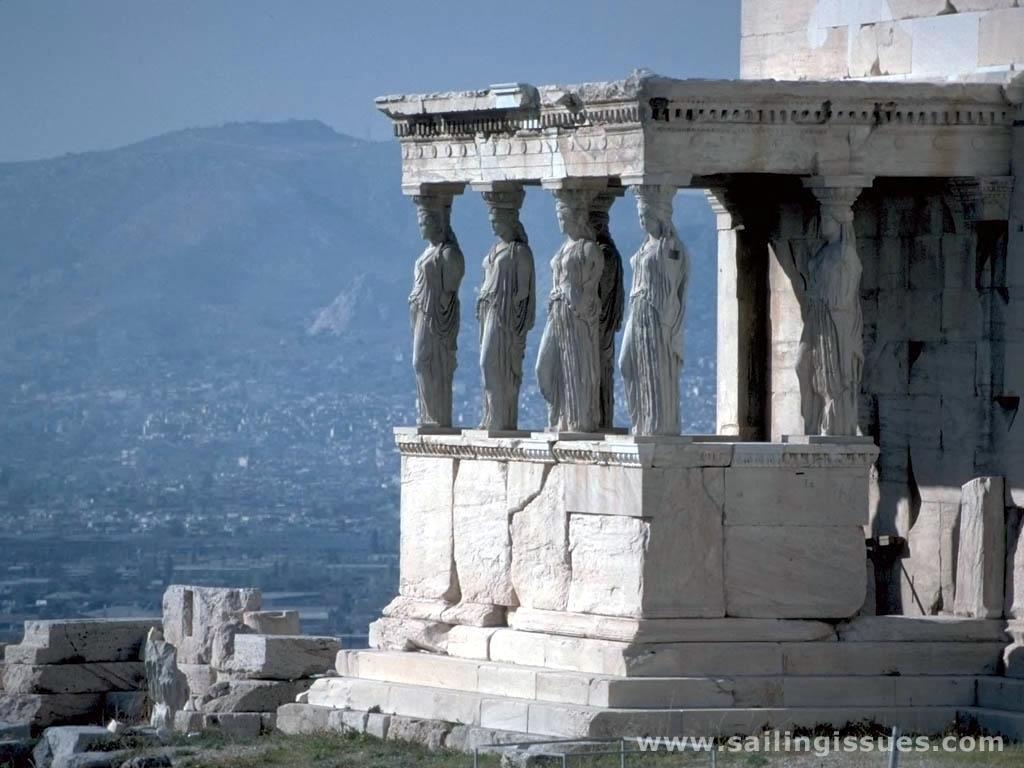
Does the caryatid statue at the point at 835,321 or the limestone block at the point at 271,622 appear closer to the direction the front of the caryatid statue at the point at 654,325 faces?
the limestone block

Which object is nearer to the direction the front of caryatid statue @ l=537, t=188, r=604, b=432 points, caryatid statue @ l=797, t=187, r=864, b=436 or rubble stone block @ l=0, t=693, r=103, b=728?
the rubble stone block

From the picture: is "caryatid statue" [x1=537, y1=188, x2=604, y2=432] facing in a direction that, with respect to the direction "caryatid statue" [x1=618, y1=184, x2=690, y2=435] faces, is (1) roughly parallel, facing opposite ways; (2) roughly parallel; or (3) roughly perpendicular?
roughly parallel

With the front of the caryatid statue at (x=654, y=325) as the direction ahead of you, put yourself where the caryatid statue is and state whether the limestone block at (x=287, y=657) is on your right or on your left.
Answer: on your right

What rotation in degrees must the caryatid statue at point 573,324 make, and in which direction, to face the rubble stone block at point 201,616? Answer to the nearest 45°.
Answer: approximately 90° to its right

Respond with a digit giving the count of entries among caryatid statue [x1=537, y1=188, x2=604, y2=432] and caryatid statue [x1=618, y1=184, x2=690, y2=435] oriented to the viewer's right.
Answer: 0

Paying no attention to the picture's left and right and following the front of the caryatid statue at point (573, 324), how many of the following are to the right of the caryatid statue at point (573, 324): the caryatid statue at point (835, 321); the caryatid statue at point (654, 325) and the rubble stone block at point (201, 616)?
1

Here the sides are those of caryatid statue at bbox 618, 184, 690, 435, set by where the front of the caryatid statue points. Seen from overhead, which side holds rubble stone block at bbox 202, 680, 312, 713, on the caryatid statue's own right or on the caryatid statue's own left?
on the caryatid statue's own right

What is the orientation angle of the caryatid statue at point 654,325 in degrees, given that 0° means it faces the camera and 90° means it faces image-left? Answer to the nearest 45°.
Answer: approximately 45°

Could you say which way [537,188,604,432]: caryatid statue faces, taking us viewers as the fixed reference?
facing the viewer and to the left of the viewer

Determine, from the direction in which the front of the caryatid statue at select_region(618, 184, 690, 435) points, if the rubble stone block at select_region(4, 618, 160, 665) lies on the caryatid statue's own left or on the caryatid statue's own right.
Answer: on the caryatid statue's own right
